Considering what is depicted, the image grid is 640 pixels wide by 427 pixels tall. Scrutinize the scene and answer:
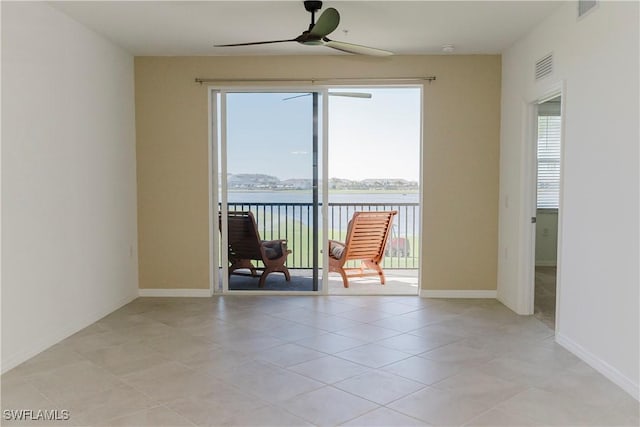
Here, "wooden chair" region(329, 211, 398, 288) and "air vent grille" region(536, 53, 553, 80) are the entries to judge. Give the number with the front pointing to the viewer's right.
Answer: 0

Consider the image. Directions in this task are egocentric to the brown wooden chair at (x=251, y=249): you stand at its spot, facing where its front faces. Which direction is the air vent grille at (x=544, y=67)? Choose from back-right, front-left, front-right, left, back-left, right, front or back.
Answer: right

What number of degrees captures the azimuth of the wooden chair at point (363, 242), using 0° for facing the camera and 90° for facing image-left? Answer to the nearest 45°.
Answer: approximately 135°

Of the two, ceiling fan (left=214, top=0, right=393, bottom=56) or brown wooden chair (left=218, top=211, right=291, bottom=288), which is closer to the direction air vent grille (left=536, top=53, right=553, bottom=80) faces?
the ceiling fan

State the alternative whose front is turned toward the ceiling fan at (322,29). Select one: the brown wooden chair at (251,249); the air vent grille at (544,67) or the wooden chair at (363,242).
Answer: the air vent grille

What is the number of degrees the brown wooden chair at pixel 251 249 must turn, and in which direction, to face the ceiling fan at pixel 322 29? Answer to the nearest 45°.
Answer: approximately 135° to its right

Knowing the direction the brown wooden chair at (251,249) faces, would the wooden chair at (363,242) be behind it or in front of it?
in front

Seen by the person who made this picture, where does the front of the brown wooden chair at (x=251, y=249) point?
facing away from the viewer and to the right of the viewer

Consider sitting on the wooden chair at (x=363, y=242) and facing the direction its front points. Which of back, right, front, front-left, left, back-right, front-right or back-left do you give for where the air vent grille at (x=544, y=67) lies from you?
back

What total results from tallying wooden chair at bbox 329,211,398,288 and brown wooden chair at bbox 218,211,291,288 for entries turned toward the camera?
0

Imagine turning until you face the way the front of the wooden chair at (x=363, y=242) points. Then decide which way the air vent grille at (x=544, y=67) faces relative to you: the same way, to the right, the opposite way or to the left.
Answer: to the left

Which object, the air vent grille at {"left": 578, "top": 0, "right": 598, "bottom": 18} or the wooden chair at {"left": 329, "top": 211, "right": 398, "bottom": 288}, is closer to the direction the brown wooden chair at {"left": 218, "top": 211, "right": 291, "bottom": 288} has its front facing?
the wooden chair

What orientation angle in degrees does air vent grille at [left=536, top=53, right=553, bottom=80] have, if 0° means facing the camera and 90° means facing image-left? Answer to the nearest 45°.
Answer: approximately 45°

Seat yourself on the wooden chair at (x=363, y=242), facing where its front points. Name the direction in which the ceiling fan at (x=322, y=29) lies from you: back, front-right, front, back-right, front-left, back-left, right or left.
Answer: back-left
